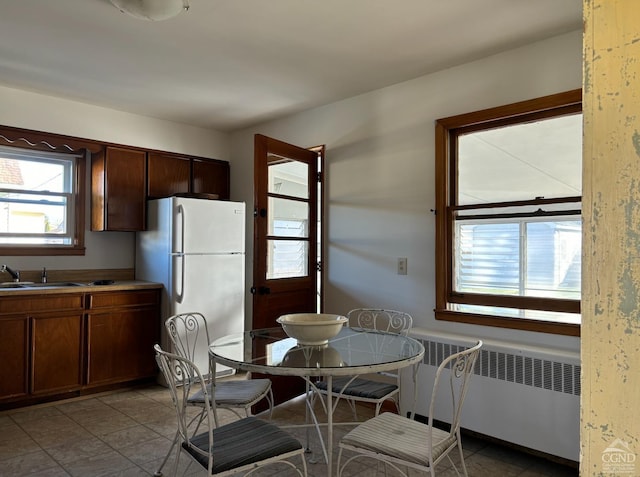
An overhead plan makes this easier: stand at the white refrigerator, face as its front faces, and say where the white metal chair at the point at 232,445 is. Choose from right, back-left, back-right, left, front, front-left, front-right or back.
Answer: front-right

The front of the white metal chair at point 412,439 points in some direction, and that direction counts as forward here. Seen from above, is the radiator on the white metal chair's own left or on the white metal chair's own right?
on the white metal chair's own right

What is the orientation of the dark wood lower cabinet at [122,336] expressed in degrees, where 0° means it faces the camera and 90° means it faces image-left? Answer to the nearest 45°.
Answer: approximately 315°

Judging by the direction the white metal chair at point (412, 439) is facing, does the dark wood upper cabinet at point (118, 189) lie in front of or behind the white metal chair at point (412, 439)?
in front

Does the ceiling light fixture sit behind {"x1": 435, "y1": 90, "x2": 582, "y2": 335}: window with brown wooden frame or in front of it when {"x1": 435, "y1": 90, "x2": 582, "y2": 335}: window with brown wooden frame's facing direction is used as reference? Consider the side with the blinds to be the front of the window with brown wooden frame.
in front

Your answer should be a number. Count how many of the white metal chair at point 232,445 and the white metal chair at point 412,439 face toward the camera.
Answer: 0
